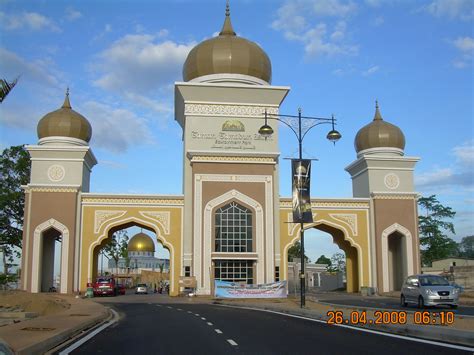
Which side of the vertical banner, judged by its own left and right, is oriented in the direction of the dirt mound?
right

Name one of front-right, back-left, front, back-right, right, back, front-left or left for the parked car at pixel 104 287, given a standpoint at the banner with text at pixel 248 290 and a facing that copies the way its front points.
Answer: back-right

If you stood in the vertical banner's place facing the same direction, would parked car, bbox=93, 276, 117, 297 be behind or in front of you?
behind

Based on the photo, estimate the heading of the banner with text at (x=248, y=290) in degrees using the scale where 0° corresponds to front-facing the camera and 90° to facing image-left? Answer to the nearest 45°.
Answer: approximately 0°

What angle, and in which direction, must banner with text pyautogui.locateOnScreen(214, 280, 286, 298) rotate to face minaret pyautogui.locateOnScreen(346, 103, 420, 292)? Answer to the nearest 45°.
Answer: approximately 135° to its left

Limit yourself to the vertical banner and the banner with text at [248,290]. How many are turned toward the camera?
2

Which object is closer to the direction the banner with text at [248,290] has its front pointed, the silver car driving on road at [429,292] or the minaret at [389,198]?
the silver car driving on road

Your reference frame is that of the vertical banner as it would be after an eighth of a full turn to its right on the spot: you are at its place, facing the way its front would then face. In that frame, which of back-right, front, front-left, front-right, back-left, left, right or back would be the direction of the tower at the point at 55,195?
right
